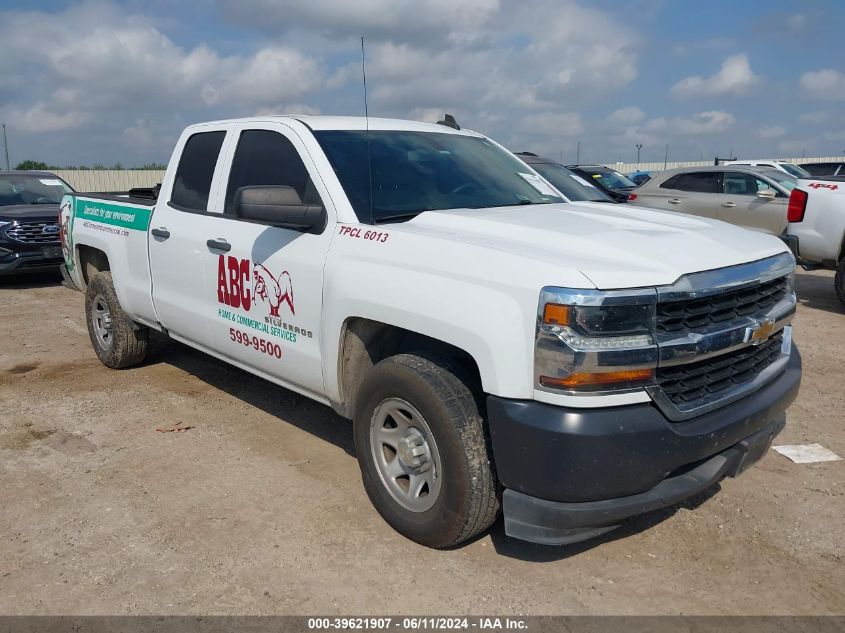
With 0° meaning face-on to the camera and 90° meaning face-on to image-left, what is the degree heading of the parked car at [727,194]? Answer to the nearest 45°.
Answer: approximately 315°

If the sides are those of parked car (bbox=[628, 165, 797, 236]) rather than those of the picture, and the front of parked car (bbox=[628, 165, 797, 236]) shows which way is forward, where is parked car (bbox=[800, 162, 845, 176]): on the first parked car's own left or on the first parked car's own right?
on the first parked car's own left

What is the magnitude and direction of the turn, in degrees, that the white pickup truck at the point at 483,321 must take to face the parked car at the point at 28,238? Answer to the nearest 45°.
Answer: approximately 180°

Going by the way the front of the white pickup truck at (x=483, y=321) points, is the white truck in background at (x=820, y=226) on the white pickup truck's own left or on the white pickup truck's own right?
on the white pickup truck's own left

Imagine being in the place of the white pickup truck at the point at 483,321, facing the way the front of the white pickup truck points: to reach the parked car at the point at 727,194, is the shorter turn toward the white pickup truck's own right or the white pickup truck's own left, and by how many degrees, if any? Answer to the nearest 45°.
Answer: approximately 90° to the white pickup truck's own left

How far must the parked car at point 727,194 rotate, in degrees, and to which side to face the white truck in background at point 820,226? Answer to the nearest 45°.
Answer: approximately 45° to its right
